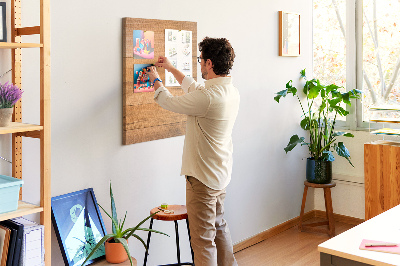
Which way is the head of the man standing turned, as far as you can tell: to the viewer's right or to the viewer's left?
to the viewer's left

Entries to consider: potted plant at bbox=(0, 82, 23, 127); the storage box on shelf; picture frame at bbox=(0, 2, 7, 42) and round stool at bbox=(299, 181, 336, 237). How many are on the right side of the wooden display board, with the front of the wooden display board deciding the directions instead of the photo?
3

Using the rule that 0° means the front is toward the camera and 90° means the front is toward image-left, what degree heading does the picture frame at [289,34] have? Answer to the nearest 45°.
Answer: approximately 315°

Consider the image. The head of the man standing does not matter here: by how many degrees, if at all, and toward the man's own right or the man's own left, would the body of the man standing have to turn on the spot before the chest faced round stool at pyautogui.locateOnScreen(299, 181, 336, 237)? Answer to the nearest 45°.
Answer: approximately 90° to the man's own right

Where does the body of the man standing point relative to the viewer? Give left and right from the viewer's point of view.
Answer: facing away from the viewer and to the left of the viewer

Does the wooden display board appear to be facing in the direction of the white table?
yes

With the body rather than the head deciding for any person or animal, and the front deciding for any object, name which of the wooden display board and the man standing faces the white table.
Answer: the wooden display board

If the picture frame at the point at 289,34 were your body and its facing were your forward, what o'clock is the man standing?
The man standing is roughly at 2 o'clock from the picture frame.

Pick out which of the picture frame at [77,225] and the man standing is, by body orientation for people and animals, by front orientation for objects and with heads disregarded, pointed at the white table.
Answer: the picture frame

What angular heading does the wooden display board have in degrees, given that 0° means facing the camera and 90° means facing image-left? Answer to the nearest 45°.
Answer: approximately 315°
